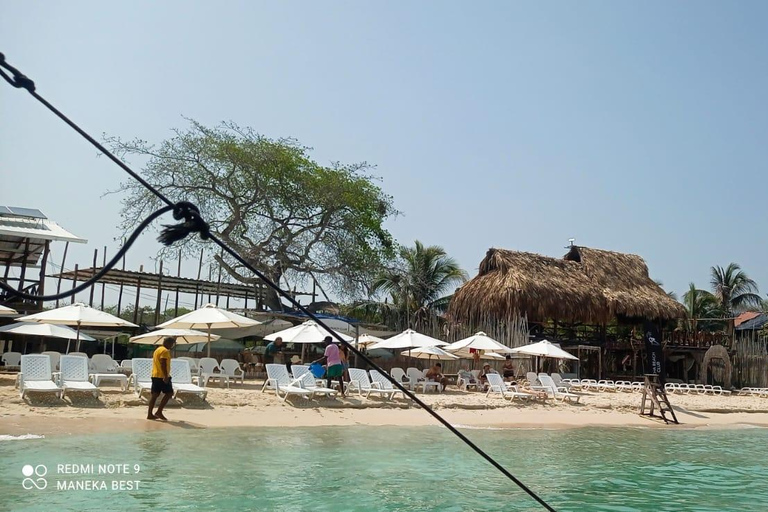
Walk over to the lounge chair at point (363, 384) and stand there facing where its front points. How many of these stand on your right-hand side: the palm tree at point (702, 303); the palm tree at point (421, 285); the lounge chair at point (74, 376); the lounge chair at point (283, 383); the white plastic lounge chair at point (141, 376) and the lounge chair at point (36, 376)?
4

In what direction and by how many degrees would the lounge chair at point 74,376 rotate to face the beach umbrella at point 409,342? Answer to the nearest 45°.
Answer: approximately 90° to its left

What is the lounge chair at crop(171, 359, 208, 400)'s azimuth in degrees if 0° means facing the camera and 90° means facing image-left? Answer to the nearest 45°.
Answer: approximately 315°

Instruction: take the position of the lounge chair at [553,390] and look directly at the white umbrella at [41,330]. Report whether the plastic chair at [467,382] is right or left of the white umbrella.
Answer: right

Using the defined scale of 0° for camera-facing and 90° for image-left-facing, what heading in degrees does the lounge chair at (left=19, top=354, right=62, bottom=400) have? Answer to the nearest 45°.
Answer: approximately 0°

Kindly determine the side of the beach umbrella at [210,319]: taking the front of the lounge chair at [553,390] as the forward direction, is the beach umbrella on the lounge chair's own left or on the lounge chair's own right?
on the lounge chair's own right

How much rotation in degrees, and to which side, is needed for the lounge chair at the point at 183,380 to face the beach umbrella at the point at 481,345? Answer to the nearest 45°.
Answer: approximately 90° to its left

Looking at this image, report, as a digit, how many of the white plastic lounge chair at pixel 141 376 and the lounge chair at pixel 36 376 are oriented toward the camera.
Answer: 2

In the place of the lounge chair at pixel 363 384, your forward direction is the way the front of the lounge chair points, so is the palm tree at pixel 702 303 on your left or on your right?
on your left
